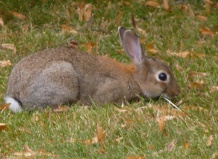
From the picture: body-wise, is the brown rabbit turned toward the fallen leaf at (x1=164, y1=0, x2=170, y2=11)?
no

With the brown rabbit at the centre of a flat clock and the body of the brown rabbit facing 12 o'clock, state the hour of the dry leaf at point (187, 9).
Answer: The dry leaf is roughly at 10 o'clock from the brown rabbit.

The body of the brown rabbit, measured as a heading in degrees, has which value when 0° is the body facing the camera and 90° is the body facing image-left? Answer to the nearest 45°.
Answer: approximately 270°

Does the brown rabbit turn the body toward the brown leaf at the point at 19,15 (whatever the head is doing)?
no

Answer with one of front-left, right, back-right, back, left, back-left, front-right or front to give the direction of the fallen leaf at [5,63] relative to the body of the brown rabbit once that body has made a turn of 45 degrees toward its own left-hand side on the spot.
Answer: left

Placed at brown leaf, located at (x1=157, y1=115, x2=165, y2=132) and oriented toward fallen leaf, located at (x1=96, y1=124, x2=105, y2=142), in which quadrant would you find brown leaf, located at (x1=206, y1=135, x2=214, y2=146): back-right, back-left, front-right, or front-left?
back-left

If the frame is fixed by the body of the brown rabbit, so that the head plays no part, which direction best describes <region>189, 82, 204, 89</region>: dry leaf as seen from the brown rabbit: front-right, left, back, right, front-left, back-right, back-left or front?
front

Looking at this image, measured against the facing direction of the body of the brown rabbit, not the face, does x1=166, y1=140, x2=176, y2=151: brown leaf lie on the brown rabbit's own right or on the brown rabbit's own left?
on the brown rabbit's own right

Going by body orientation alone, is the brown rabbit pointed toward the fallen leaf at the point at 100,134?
no

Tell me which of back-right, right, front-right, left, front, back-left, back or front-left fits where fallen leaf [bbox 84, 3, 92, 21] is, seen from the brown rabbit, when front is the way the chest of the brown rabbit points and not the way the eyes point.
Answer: left

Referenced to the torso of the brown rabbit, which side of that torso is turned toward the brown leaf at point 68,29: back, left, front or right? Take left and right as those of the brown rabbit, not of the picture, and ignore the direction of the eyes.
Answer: left
